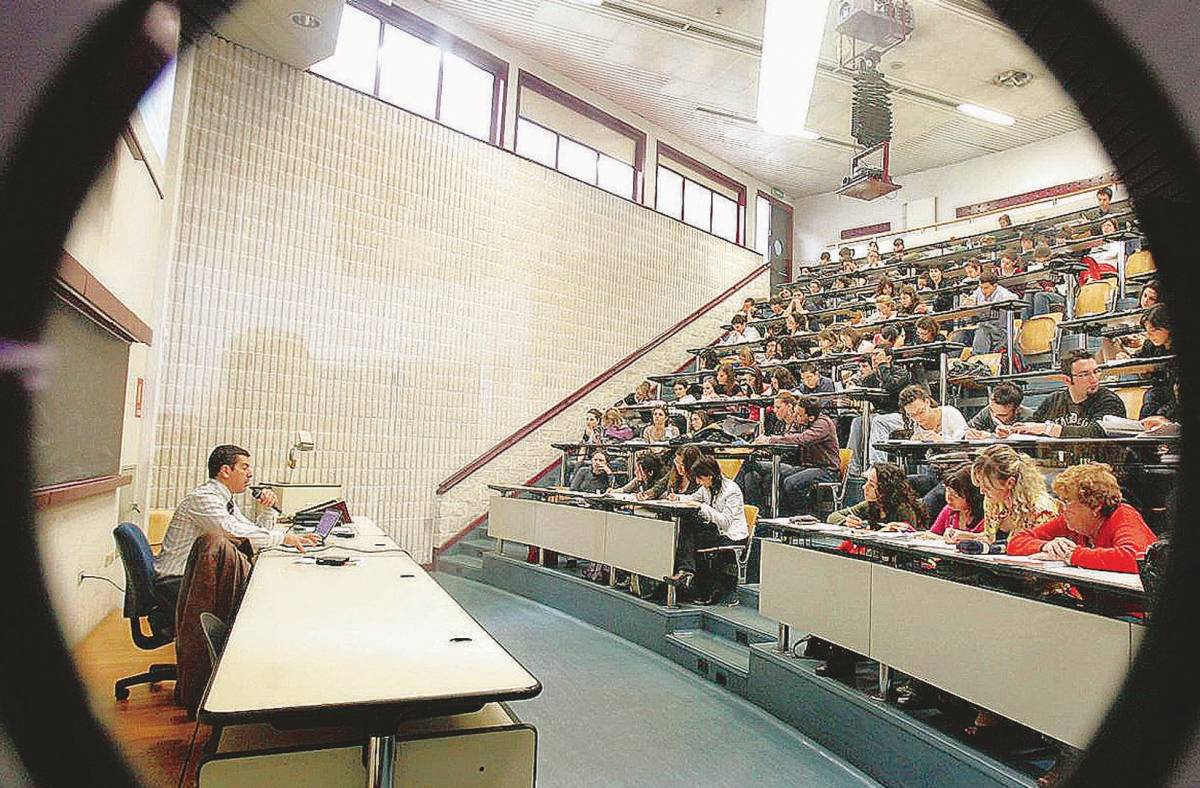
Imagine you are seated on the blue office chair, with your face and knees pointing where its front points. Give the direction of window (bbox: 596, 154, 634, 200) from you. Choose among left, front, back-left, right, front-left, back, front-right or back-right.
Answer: front-left

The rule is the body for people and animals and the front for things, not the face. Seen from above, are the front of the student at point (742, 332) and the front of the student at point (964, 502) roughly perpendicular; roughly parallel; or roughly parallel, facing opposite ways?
roughly parallel

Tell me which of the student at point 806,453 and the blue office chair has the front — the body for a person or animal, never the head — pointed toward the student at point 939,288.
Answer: the blue office chair

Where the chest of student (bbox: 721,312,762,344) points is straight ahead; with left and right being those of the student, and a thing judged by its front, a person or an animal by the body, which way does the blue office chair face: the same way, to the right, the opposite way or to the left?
the opposite way

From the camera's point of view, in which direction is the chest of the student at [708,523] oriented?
to the viewer's left

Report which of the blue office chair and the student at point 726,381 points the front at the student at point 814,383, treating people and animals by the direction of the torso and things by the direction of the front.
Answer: the blue office chair

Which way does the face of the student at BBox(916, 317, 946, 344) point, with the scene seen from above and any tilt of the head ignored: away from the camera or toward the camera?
toward the camera

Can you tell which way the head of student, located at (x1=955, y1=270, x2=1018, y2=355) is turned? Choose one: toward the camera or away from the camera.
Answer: toward the camera

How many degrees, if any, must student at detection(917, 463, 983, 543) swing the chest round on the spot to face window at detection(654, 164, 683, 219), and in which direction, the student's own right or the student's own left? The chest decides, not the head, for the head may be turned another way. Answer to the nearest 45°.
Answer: approximately 90° to the student's own right

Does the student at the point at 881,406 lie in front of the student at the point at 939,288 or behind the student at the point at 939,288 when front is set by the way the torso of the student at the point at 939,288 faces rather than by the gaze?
in front

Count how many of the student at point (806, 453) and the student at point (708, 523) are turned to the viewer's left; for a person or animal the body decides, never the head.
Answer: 2

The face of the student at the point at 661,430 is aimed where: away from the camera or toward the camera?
toward the camera

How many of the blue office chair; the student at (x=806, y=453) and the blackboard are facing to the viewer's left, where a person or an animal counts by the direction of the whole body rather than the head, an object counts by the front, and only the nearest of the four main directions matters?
1

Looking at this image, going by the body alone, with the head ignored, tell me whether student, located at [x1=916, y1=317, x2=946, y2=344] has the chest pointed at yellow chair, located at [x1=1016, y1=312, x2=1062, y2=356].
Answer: no

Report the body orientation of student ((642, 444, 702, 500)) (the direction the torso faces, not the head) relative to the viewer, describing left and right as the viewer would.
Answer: facing the viewer and to the left of the viewer

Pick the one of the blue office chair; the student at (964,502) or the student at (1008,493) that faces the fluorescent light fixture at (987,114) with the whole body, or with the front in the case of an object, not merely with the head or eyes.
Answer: the blue office chair

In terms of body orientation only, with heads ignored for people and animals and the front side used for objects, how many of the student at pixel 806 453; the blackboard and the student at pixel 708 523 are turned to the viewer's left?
2

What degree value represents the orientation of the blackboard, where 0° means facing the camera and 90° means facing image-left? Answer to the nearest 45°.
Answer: approximately 315°

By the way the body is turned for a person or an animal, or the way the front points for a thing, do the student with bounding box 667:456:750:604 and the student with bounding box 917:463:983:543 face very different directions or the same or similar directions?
same or similar directions

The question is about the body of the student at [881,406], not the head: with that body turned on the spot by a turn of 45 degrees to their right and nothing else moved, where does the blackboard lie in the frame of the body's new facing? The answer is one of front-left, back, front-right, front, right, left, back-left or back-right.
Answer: front-left
